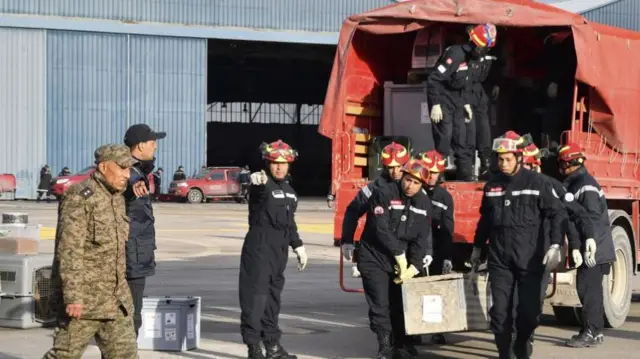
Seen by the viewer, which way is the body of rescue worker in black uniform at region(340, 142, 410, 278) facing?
toward the camera

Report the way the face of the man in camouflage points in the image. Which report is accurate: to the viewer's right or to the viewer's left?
to the viewer's right

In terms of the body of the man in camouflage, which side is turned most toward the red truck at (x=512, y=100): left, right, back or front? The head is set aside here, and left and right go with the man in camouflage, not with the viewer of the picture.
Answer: left

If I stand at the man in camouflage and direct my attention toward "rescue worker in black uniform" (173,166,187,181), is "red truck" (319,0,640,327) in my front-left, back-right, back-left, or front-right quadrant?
front-right

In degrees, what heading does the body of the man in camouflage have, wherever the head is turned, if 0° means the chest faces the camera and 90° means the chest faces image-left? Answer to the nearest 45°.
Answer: approximately 315°

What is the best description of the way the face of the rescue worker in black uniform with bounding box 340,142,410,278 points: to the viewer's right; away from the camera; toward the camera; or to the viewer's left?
toward the camera

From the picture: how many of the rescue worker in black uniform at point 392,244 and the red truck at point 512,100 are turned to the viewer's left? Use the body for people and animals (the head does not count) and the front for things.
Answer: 0

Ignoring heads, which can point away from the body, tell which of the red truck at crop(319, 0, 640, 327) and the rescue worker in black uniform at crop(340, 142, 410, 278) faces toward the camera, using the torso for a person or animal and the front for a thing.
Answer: the rescue worker in black uniform

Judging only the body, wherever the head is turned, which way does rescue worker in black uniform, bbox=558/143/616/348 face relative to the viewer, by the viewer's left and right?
facing to the left of the viewer

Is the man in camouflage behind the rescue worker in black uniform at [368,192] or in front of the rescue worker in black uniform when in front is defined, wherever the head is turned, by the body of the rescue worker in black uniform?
in front

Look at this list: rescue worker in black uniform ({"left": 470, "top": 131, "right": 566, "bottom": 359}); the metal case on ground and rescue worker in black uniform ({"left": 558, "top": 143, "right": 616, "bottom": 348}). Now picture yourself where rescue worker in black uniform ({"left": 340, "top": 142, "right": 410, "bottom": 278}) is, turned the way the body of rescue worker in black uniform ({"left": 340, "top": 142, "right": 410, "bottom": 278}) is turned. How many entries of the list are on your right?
1
